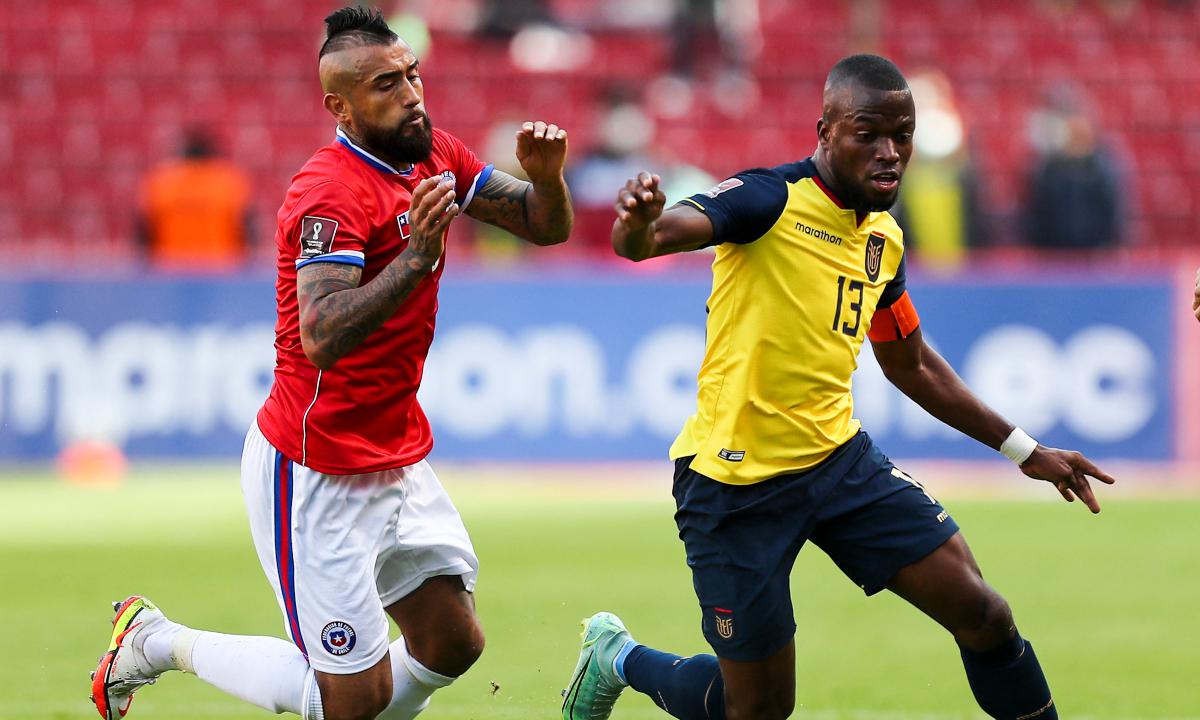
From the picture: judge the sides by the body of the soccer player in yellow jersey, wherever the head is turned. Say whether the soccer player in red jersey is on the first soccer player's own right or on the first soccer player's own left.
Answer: on the first soccer player's own right

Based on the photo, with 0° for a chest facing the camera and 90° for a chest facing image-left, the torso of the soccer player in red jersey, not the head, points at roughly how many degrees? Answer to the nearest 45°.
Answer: approximately 315°

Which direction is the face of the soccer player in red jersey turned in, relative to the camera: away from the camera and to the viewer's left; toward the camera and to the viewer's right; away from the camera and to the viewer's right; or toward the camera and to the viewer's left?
toward the camera and to the viewer's right
